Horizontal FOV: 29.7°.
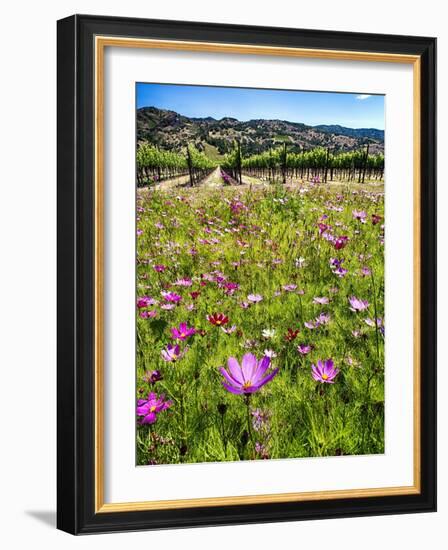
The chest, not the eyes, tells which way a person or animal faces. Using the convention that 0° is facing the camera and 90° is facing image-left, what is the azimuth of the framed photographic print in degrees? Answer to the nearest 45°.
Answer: approximately 315°
